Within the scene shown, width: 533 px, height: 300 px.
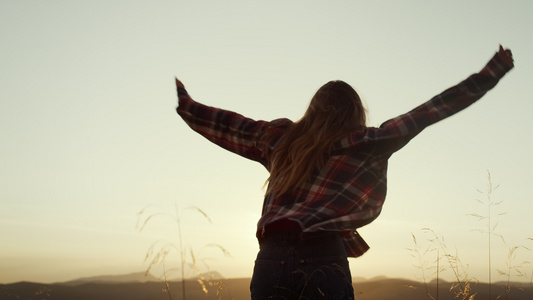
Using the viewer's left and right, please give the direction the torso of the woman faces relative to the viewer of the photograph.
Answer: facing away from the viewer

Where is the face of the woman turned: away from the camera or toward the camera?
away from the camera
